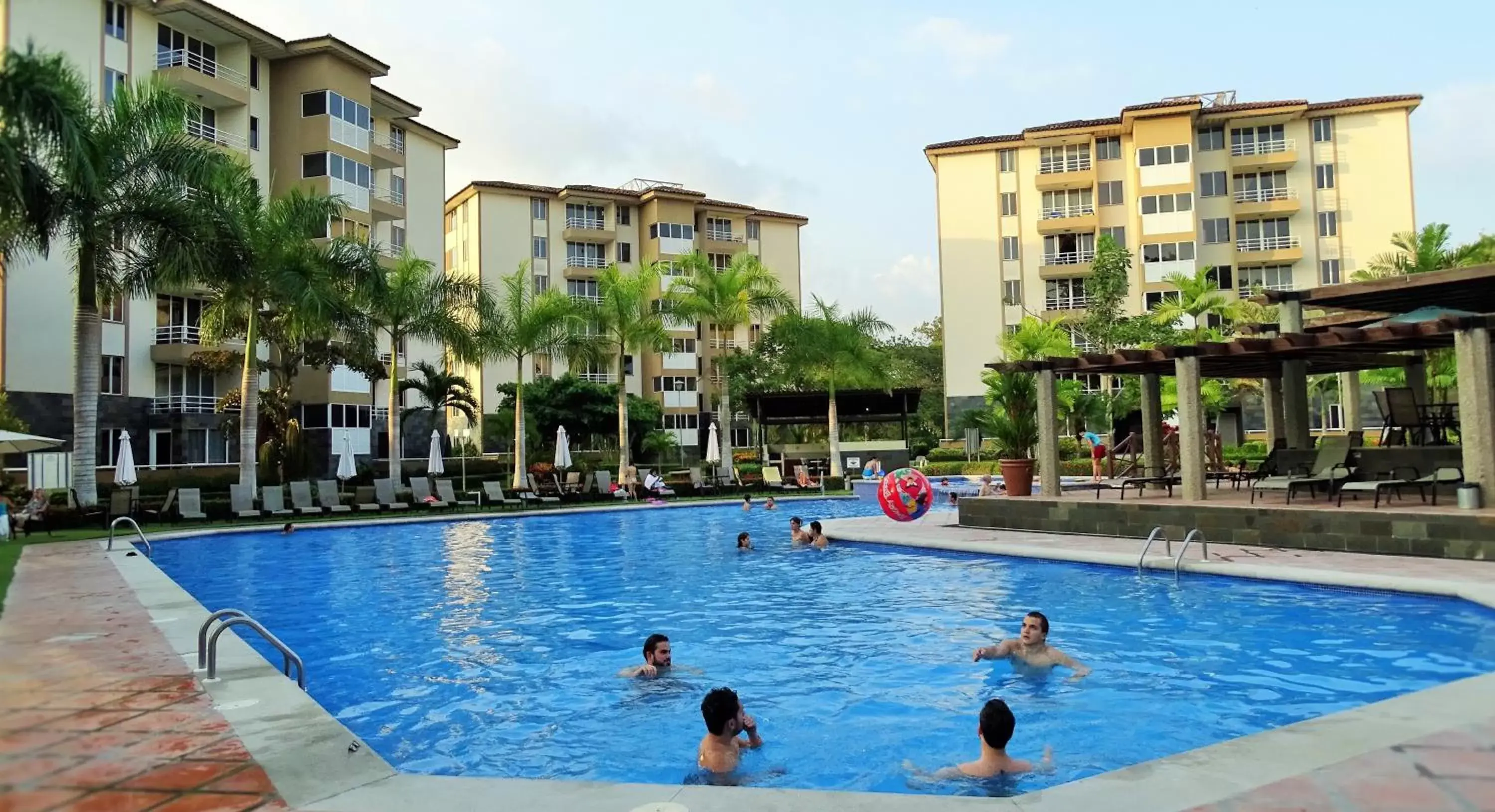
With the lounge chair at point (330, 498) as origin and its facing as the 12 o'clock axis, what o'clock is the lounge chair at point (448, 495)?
the lounge chair at point (448, 495) is roughly at 10 o'clock from the lounge chair at point (330, 498).

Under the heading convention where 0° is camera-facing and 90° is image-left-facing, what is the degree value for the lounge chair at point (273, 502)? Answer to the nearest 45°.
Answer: approximately 315°

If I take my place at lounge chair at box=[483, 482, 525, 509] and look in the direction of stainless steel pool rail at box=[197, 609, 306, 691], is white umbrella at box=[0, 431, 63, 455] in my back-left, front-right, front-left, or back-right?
front-right

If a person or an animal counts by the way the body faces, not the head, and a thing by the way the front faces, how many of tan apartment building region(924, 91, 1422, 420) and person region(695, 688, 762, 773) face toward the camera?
1

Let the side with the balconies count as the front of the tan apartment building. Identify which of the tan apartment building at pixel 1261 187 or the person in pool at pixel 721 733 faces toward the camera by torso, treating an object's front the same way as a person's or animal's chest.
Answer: the tan apartment building

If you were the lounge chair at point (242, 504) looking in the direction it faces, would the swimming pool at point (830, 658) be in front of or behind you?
in front

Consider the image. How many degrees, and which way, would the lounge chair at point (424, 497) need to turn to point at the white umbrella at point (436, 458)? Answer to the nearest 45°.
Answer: approximately 135° to its left

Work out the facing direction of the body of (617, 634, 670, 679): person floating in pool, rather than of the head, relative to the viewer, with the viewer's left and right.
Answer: facing the viewer and to the right of the viewer

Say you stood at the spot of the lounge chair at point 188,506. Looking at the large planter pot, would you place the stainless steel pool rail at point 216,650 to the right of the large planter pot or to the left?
right

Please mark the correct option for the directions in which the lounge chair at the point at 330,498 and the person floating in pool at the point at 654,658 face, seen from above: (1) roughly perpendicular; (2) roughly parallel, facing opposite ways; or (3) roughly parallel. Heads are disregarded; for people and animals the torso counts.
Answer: roughly parallel

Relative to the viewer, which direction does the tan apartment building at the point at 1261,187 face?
toward the camera
